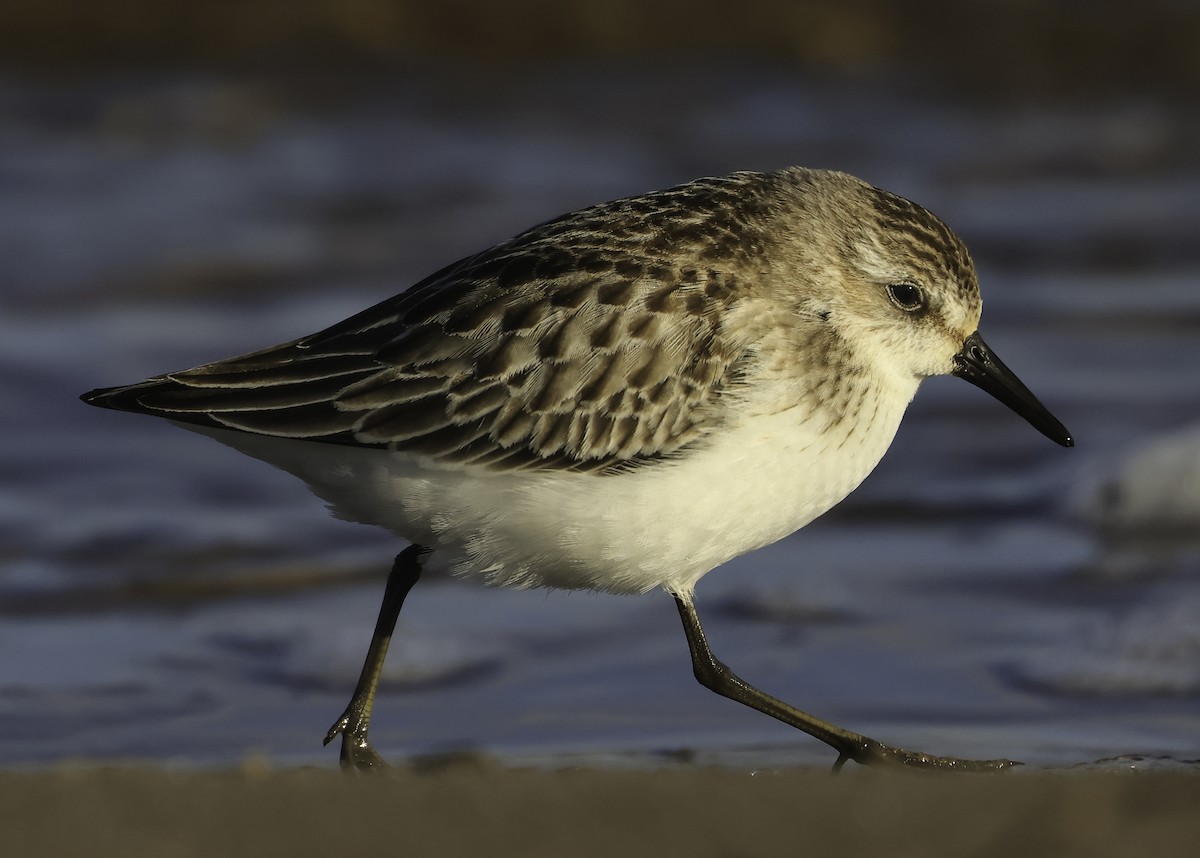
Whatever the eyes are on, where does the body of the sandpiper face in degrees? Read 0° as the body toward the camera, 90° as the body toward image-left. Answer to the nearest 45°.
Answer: approximately 270°
